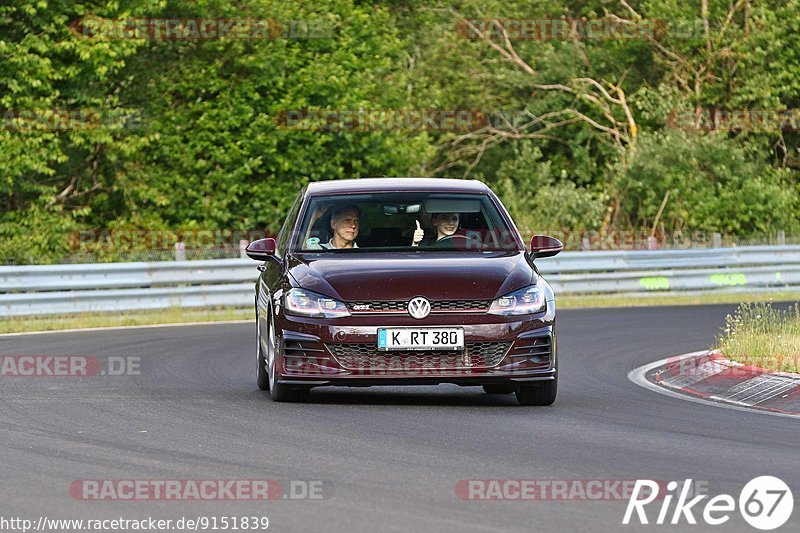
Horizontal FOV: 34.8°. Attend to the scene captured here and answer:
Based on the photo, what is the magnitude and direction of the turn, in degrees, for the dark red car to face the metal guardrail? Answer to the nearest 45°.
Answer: approximately 180°

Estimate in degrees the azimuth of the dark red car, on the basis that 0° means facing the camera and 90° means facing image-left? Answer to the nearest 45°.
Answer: approximately 0°
